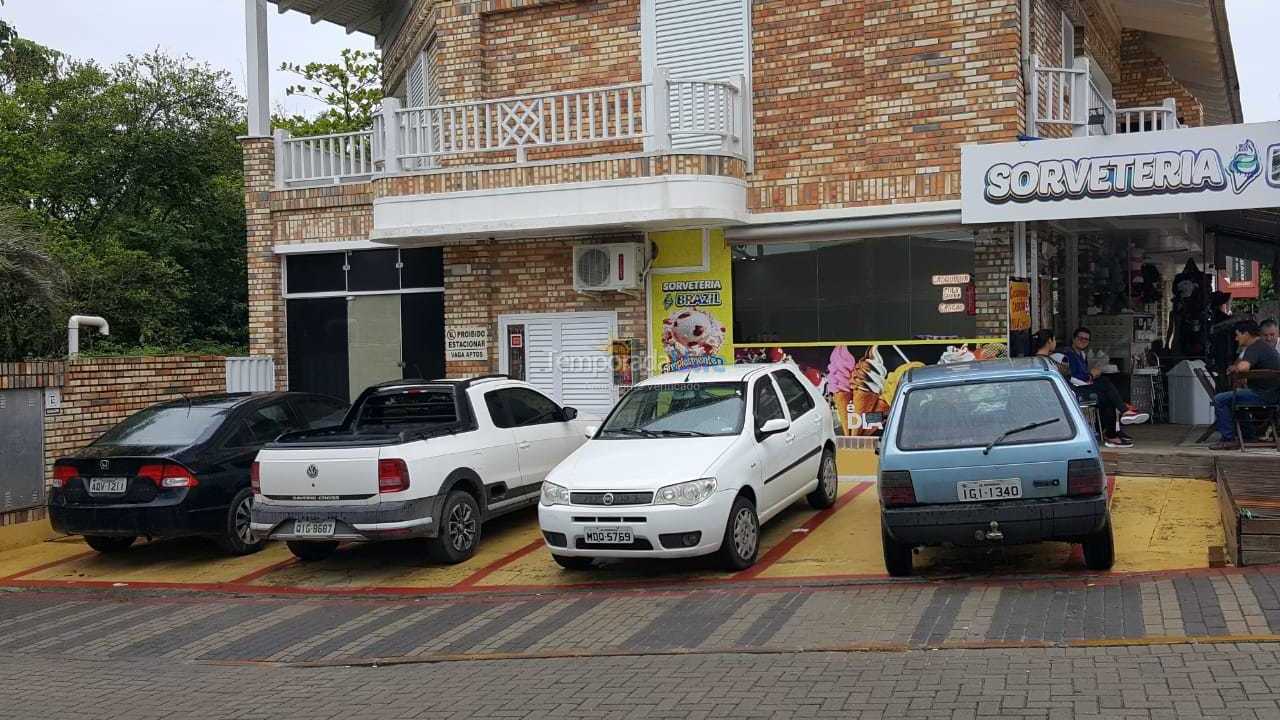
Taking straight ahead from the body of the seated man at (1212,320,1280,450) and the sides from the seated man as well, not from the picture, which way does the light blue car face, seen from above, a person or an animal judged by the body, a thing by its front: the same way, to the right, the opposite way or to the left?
to the right

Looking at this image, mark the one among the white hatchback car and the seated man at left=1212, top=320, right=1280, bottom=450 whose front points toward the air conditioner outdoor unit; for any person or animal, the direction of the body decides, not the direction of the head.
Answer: the seated man

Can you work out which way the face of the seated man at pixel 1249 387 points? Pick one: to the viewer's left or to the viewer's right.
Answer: to the viewer's left

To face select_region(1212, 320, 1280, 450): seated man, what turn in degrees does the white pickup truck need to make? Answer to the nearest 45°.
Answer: approximately 45° to its right

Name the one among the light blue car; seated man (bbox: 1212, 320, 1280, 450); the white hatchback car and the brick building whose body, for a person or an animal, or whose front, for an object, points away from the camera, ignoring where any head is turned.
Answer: the light blue car

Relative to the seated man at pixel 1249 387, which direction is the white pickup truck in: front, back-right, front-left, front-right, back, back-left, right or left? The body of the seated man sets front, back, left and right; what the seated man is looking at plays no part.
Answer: front-left

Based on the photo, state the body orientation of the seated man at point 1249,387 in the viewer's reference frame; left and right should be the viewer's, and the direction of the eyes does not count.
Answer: facing to the left of the viewer

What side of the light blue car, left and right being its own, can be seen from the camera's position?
back

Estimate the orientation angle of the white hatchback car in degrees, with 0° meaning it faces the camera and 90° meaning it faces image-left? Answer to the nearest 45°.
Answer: approximately 45°

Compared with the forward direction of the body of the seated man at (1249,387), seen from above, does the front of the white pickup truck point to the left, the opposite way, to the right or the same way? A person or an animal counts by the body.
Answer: to the right

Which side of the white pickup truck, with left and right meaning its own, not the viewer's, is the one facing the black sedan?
left

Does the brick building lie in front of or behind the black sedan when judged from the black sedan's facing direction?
in front
